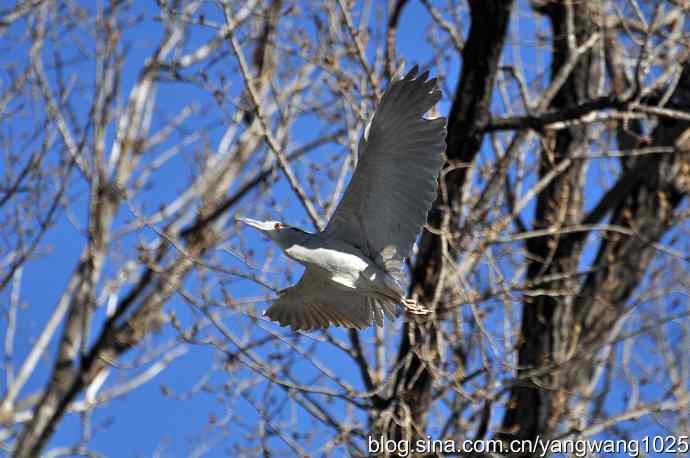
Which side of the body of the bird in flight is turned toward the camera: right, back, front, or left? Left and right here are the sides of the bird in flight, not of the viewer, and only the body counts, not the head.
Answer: left
